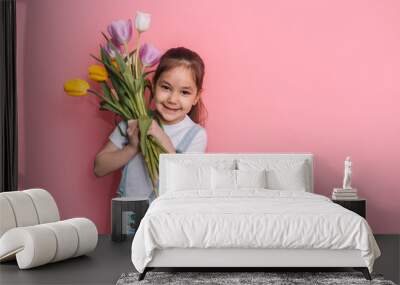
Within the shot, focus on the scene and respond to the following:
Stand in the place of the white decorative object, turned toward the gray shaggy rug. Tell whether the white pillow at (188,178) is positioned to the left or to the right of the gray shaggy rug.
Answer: right

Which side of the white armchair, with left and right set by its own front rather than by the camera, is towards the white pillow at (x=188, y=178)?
left

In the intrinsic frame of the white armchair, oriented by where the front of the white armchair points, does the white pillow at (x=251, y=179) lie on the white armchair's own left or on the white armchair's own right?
on the white armchair's own left

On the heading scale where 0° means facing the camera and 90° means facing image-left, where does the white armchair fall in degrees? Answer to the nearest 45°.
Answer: approximately 315°

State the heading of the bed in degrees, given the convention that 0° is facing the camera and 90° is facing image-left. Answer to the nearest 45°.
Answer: approximately 0°

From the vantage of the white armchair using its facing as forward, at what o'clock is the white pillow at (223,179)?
The white pillow is roughly at 10 o'clock from the white armchair.

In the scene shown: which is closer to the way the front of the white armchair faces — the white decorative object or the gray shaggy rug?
the gray shaggy rug

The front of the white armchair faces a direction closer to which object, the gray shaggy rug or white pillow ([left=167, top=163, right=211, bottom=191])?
the gray shaggy rug

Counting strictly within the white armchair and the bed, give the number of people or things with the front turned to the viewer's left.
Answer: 0
